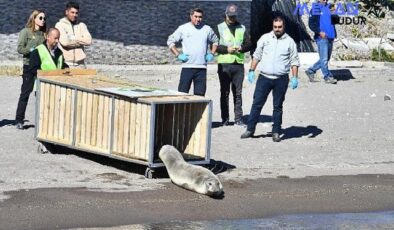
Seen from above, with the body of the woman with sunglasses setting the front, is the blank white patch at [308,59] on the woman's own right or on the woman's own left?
on the woman's own left

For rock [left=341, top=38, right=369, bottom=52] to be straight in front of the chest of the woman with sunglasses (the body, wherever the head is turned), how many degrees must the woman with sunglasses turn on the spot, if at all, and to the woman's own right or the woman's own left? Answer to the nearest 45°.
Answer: approximately 90° to the woman's own left

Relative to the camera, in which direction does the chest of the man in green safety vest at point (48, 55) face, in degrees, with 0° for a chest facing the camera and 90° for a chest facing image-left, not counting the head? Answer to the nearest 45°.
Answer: approximately 315°

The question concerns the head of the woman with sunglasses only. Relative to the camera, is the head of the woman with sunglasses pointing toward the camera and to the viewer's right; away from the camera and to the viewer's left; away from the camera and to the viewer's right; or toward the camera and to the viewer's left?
toward the camera and to the viewer's right

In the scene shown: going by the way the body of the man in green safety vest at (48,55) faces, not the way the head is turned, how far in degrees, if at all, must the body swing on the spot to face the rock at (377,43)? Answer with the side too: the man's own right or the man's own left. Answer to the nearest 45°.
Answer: approximately 90° to the man's own left

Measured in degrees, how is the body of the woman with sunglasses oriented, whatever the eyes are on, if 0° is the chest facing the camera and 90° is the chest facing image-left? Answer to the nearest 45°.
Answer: approximately 315°

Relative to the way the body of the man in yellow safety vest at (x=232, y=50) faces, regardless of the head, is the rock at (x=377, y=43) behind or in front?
behind
